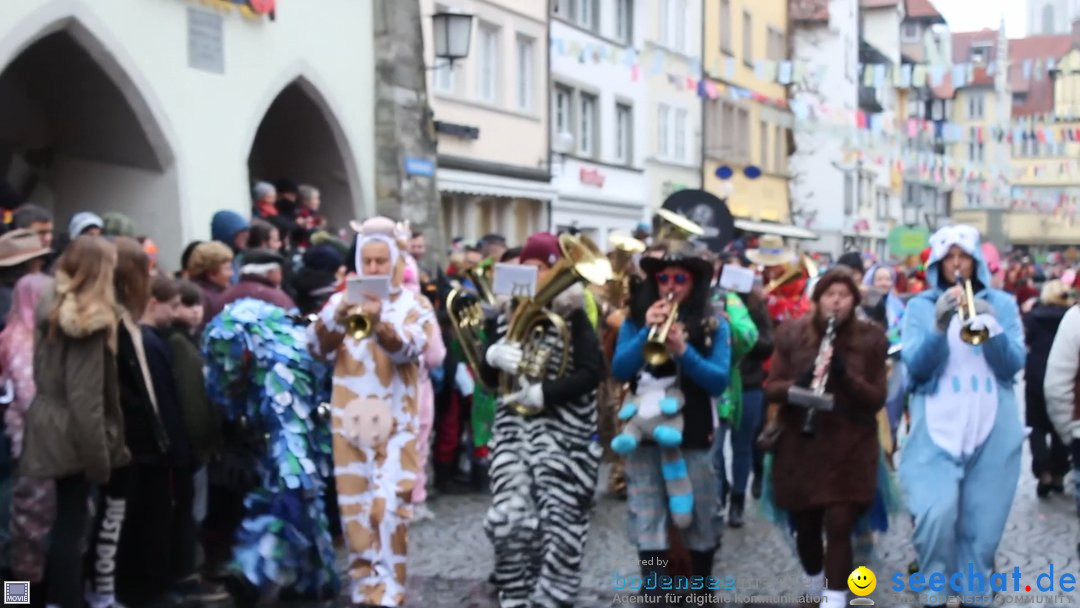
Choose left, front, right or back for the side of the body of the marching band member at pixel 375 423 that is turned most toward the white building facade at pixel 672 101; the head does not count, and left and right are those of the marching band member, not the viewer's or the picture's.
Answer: back

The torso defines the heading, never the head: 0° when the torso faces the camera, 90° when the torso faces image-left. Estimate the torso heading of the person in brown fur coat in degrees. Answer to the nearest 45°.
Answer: approximately 0°

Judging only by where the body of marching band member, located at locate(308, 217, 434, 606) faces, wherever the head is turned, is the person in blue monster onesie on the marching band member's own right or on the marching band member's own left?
on the marching band member's own left

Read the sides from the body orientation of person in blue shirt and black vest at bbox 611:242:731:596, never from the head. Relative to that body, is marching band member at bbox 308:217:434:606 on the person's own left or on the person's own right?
on the person's own right

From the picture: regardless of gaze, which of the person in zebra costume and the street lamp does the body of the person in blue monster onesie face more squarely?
the person in zebra costume

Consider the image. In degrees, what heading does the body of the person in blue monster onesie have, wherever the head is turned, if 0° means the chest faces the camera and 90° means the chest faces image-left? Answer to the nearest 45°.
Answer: approximately 0°

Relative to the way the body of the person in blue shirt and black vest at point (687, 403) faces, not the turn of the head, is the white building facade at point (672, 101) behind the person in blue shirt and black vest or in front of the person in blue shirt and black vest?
behind
